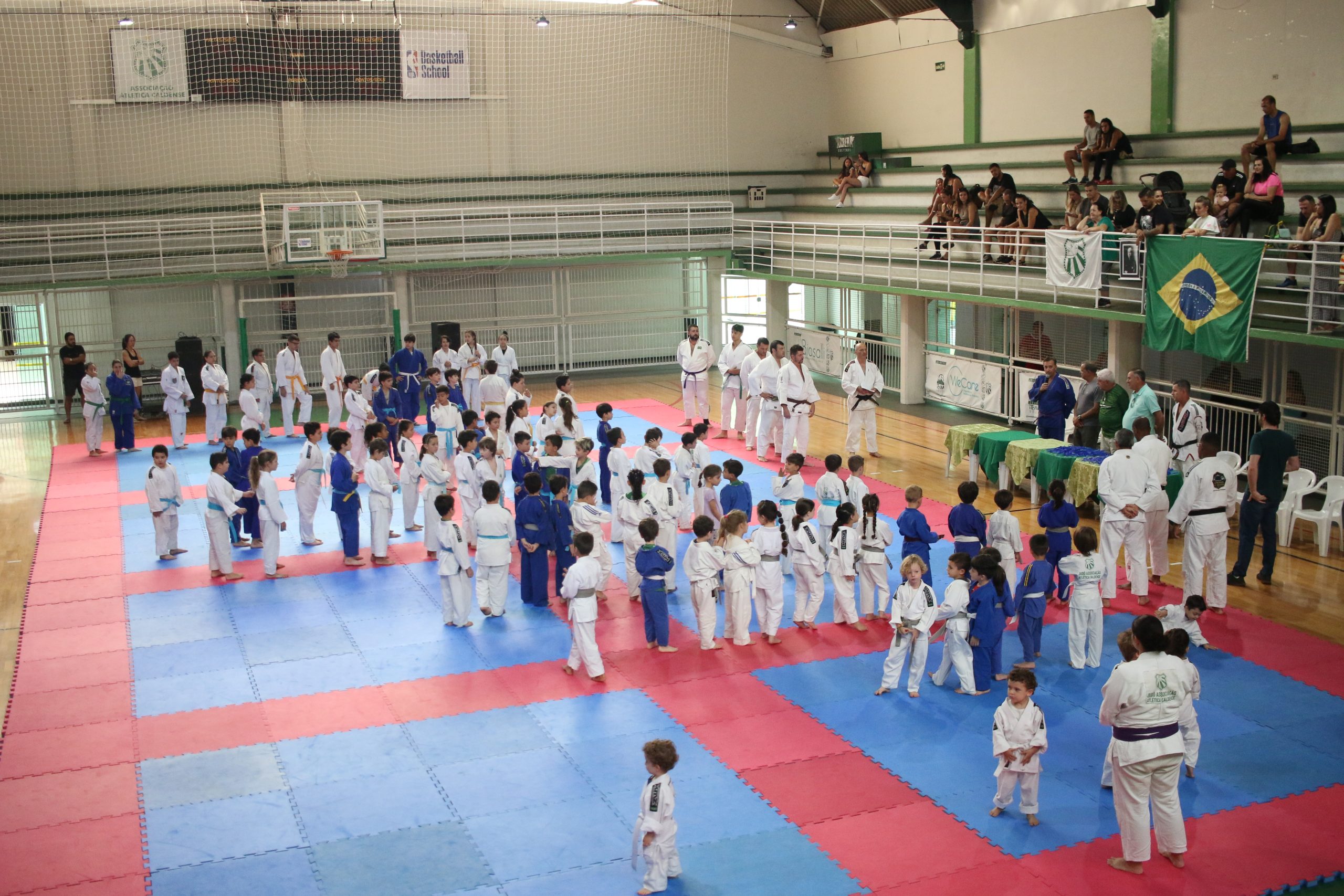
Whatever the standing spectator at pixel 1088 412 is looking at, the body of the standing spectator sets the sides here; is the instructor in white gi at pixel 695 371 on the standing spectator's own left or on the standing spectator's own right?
on the standing spectator's own right

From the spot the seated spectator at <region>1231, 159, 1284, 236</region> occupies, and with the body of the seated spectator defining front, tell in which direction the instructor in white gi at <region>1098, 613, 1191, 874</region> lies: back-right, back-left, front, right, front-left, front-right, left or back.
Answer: front-left

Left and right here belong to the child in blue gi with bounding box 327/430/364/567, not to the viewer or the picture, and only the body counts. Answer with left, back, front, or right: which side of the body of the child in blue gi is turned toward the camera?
right

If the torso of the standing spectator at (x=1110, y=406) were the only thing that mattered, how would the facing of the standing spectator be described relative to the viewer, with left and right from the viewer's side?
facing the viewer and to the left of the viewer

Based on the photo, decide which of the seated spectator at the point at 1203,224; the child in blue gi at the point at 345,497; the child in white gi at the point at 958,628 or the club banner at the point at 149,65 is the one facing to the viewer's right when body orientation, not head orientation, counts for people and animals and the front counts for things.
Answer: the child in blue gi

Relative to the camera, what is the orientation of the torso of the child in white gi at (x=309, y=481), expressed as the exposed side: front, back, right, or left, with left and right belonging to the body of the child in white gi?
right

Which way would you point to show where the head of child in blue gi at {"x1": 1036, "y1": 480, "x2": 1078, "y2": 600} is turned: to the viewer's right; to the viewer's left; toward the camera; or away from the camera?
away from the camera

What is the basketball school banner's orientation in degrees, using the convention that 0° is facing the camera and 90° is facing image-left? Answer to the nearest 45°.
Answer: approximately 0°

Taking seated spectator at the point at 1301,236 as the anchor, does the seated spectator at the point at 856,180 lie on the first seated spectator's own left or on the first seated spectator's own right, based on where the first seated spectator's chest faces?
on the first seated spectator's own right

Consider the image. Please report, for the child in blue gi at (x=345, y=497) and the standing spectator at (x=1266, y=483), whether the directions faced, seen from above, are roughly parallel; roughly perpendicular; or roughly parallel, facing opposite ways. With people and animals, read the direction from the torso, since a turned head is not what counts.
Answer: roughly perpendicular
